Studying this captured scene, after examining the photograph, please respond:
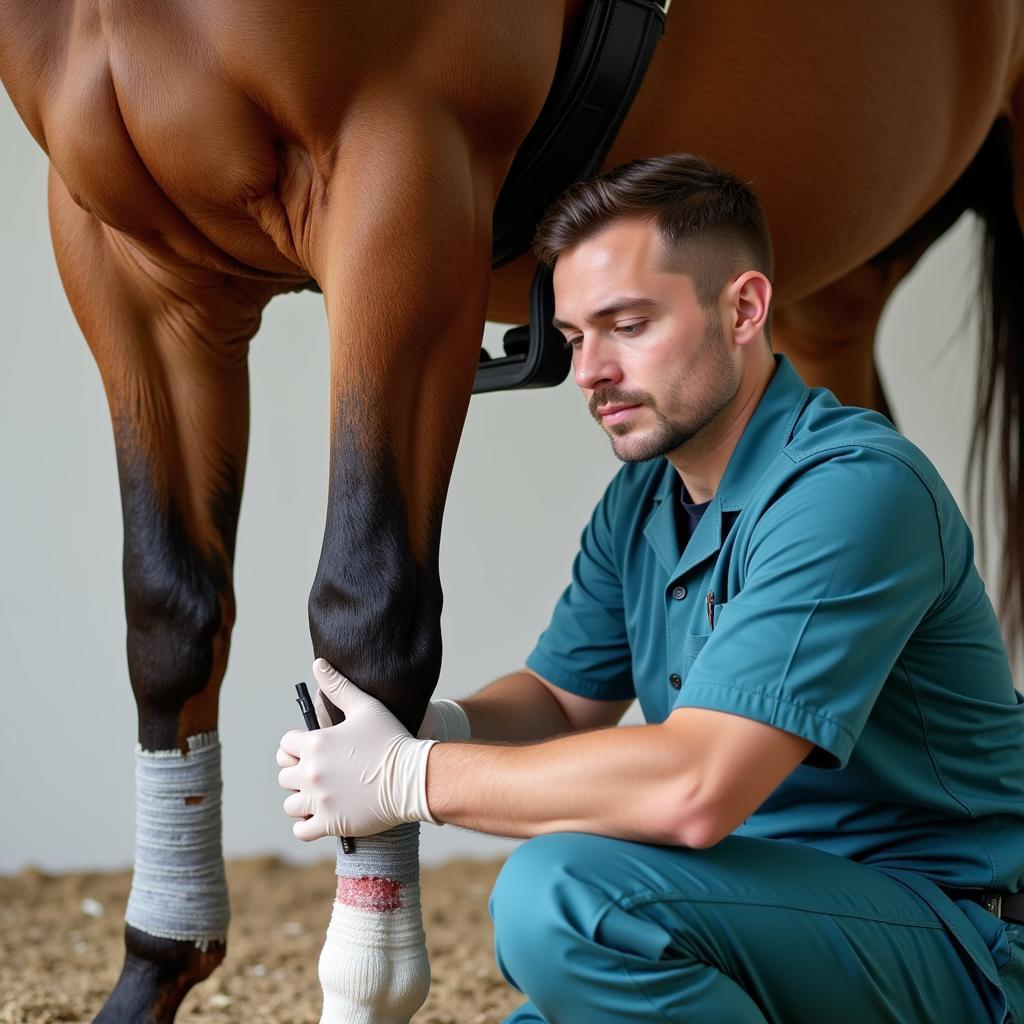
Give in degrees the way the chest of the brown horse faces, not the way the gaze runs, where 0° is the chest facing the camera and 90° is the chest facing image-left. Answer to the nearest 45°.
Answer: approximately 45°

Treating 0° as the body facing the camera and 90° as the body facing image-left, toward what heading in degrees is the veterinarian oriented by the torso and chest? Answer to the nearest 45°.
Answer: approximately 45°
